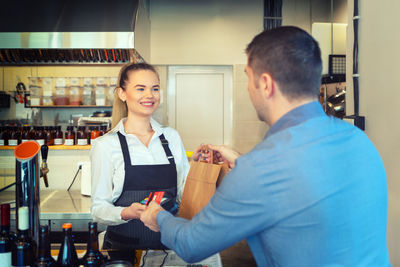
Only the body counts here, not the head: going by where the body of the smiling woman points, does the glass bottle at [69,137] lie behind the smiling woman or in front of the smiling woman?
behind

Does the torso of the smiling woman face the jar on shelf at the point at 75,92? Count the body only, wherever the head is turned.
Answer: no

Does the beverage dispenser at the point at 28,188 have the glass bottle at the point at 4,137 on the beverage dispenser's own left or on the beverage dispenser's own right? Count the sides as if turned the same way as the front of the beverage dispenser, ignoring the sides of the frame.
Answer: on the beverage dispenser's own left

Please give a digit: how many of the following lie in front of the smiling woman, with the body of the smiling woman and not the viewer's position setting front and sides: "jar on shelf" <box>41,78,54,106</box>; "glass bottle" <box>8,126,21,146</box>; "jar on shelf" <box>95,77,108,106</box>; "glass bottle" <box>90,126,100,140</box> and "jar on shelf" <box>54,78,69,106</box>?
0

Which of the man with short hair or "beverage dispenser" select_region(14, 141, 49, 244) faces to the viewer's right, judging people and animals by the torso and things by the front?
the beverage dispenser

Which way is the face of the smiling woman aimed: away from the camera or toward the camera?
toward the camera

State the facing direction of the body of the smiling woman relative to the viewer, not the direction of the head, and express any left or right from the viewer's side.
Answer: facing the viewer and to the right of the viewer

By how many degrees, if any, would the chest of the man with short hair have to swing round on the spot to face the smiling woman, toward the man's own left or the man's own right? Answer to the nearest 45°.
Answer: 0° — they already face them

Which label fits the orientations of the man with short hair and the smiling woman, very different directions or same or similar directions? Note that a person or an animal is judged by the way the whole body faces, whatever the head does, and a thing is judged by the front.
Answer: very different directions

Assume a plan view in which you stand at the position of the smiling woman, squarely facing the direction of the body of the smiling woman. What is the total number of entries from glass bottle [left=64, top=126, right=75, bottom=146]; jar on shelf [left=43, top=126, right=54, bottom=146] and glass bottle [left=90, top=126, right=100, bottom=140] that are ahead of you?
0

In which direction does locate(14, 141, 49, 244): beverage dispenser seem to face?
to the viewer's right

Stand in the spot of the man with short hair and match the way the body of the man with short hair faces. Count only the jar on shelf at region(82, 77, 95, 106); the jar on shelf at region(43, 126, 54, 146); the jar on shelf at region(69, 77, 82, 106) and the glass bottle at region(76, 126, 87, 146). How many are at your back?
0

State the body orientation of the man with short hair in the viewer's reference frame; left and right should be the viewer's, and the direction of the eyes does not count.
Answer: facing away from the viewer and to the left of the viewer
